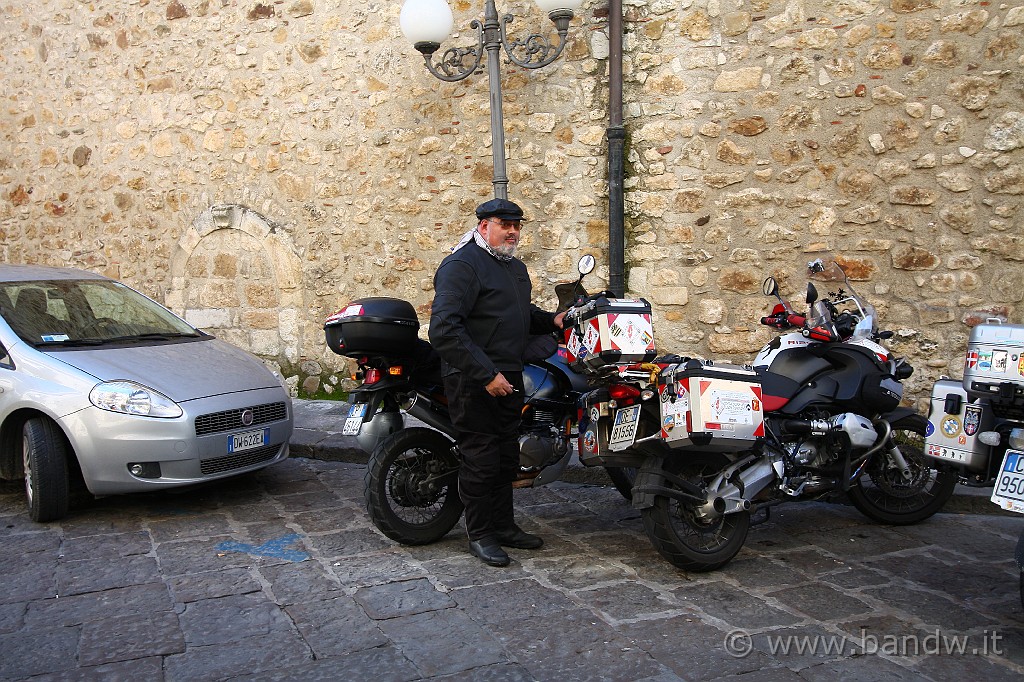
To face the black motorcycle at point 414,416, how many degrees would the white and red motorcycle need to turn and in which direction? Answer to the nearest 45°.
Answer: approximately 135° to its left

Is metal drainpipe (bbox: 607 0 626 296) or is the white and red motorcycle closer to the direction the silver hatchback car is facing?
the white and red motorcycle

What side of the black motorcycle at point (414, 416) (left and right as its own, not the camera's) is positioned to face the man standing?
right

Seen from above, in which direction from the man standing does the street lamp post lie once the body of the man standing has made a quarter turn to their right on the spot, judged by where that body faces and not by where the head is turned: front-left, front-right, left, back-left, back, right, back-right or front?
back-right

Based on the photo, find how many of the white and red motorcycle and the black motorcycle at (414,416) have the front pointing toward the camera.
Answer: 0

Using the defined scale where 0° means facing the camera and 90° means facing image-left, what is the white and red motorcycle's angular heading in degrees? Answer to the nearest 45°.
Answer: approximately 225°

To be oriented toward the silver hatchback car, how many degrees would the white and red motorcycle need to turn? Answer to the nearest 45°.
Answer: approximately 135° to its left

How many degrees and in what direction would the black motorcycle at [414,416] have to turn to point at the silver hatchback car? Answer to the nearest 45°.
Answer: approximately 135° to its left

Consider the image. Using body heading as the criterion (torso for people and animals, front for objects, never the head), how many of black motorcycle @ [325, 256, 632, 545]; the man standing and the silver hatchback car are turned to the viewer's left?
0

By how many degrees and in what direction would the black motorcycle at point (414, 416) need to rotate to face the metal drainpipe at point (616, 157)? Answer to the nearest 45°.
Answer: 0° — it already faces it

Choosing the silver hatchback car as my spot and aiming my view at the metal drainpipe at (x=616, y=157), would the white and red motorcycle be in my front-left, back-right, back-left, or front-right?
front-right

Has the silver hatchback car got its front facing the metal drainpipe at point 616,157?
no

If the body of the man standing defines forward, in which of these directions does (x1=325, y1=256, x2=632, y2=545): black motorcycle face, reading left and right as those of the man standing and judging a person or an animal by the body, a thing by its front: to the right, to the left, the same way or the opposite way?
to the left

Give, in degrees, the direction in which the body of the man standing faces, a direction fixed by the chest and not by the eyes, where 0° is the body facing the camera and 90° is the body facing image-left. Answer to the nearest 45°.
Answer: approximately 315°

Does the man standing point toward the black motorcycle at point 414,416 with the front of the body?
no

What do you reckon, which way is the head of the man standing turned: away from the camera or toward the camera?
toward the camera

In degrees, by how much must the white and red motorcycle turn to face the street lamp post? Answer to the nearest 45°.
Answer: approximately 90° to its left

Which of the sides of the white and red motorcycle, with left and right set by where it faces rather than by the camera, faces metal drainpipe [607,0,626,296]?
left

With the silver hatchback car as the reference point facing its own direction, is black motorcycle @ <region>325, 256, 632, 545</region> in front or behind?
in front

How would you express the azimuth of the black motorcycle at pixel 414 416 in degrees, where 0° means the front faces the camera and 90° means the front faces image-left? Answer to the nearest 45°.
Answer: approximately 225°

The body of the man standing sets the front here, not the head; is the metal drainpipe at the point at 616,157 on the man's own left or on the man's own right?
on the man's own left
